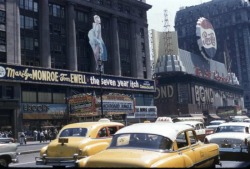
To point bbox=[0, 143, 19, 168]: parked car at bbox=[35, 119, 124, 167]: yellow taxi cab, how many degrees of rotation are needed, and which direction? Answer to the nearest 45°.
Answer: approximately 45° to its right

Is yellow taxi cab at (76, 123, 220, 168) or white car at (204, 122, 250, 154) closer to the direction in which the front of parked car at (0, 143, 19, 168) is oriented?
the white car
